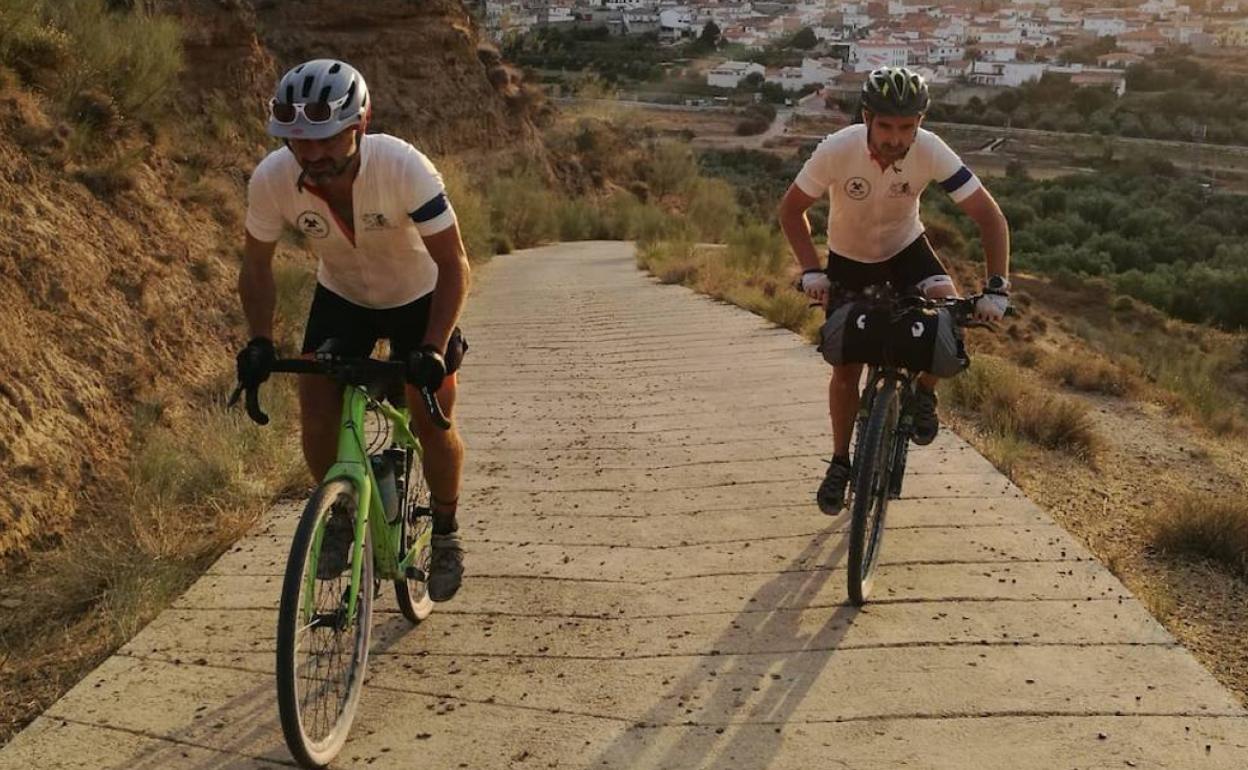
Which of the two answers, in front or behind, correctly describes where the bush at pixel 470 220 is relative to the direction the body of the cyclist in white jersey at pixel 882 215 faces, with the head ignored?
behind

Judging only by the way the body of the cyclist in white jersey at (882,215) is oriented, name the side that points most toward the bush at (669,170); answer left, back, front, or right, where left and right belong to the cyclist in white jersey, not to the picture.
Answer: back

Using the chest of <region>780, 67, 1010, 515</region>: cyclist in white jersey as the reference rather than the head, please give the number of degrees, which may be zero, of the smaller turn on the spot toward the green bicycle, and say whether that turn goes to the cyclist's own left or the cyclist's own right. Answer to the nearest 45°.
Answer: approximately 45° to the cyclist's own right

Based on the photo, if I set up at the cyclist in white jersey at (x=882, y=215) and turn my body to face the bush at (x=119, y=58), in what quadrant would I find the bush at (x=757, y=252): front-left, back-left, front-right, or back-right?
front-right

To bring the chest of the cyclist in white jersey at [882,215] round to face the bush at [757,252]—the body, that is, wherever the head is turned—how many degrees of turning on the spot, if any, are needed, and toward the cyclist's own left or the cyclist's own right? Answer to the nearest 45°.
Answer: approximately 180°

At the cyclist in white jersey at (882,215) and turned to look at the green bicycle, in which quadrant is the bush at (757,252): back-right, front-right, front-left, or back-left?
back-right

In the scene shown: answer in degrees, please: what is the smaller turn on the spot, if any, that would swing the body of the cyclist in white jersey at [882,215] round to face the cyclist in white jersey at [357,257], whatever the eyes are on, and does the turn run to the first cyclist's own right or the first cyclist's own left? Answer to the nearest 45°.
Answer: approximately 45° to the first cyclist's own right

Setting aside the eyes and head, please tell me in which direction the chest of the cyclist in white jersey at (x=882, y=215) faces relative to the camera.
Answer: toward the camera

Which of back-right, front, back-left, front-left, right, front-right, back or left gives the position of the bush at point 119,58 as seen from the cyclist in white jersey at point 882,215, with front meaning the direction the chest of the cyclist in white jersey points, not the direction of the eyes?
back-right

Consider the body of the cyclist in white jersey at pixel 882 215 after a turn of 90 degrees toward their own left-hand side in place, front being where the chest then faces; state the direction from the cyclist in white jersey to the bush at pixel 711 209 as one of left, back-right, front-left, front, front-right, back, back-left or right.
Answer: left
